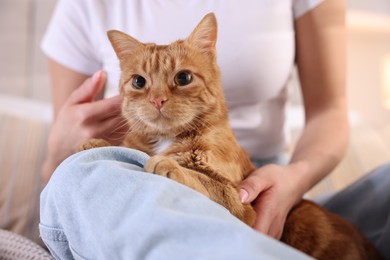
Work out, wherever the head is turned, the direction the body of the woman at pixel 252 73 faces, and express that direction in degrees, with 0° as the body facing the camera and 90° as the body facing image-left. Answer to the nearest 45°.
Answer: approximately 0°

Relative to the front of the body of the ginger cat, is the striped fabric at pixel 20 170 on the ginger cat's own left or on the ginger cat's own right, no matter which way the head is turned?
on the ginger cat's own right

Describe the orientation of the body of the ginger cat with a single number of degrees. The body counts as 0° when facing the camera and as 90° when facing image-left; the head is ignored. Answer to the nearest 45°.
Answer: approximately 45°
